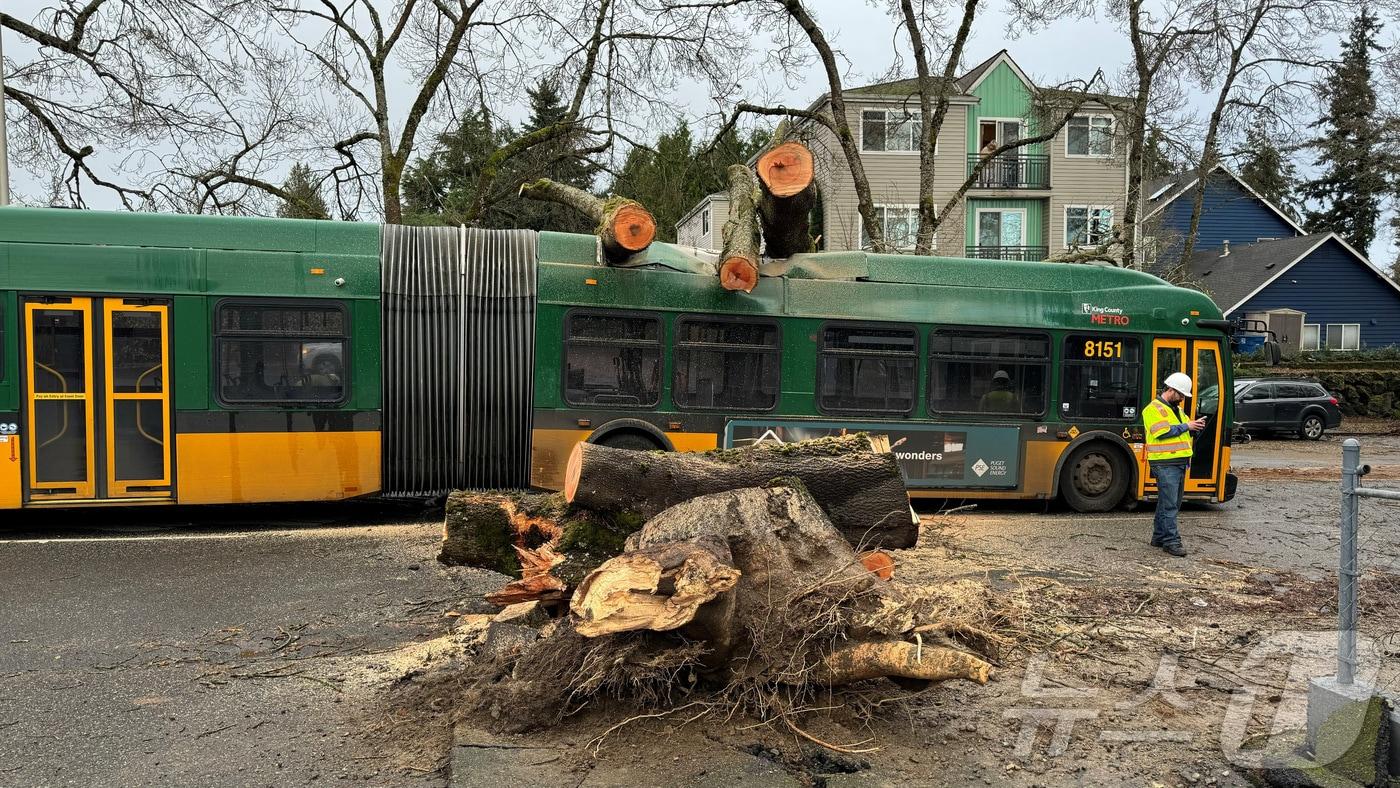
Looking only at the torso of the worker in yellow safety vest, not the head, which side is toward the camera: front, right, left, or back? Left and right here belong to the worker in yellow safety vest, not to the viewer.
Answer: right

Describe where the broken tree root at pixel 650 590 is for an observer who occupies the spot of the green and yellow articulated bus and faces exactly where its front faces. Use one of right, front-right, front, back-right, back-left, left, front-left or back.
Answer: right

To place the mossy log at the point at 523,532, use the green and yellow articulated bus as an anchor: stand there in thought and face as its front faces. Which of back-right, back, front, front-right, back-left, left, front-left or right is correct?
right

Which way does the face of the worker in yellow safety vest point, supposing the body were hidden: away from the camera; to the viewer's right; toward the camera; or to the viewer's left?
to the viewer's right

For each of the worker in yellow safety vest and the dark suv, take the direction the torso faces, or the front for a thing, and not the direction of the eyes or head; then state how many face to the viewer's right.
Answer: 1

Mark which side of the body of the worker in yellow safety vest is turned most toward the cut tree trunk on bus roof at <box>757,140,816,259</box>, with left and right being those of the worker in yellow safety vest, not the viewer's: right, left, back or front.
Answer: back

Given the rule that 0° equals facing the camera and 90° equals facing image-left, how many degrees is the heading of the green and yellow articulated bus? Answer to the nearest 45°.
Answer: approximately 270°

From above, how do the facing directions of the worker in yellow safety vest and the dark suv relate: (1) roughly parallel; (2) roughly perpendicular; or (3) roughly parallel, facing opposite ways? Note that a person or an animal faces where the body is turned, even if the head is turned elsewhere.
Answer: roughly parallel, facing opposite ways

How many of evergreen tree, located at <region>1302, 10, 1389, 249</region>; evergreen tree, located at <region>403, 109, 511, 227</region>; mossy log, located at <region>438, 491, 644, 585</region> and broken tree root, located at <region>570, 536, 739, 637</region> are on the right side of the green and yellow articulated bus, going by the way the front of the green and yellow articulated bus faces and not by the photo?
2

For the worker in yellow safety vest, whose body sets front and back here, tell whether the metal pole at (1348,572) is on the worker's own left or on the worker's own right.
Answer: on the worker's own right

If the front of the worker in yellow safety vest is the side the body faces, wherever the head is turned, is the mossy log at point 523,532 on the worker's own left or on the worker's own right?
on the worker's own right

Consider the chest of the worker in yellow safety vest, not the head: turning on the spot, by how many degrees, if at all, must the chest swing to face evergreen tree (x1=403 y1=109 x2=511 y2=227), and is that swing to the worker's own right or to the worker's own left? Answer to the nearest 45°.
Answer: approximately 135° to the worker's own left

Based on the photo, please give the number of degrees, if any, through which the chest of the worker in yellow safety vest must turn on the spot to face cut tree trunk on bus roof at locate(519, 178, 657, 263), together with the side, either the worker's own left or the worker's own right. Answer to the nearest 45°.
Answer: approximately 180°

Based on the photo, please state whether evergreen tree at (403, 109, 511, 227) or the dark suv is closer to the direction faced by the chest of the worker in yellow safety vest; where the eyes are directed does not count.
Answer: the dark suv

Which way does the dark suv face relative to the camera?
to the viewer's left

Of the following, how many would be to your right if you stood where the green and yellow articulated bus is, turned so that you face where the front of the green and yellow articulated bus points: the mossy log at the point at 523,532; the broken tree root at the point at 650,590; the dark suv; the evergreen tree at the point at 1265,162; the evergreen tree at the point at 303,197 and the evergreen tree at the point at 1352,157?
2

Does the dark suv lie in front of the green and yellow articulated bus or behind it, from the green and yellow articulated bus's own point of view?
in front

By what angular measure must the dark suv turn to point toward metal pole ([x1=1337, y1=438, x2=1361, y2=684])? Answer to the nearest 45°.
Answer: approximately 90° to its left

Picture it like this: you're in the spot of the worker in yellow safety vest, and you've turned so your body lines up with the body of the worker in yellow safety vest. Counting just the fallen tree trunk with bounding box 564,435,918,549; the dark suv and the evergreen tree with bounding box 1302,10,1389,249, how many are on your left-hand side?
2
